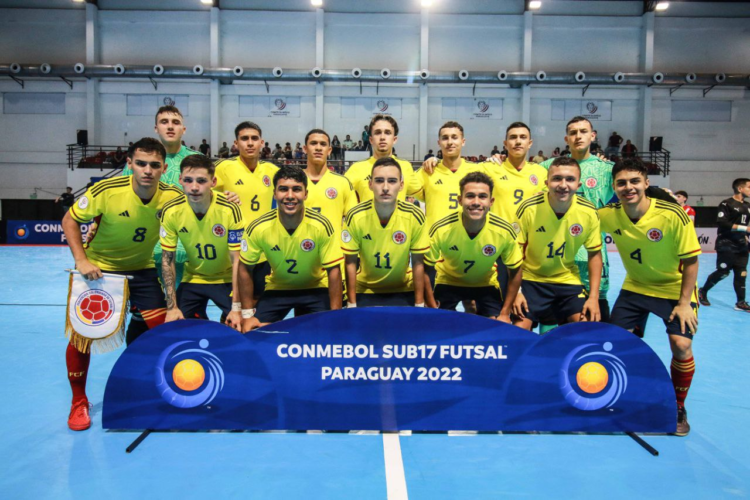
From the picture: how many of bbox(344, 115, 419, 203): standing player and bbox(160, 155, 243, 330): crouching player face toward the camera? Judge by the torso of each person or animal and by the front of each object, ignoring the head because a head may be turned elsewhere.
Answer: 2

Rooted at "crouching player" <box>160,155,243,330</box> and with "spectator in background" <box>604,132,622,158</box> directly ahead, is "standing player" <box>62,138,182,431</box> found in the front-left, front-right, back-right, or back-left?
back-left

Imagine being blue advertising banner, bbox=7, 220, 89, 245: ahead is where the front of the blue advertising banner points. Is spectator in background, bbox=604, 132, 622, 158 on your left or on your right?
on your left

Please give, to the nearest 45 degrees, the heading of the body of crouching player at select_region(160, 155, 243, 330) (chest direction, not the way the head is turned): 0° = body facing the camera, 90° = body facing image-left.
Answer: approximately 0°
